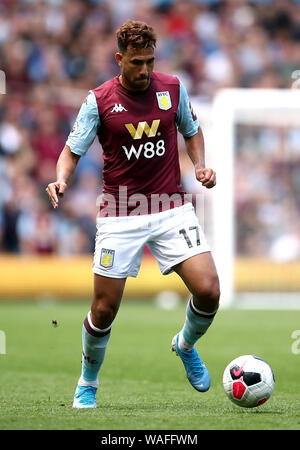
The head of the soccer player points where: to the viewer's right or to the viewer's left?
to the viewer's right

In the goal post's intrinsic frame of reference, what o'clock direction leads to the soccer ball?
The soccer ball is roughly at 12 o'clock from the goal post.

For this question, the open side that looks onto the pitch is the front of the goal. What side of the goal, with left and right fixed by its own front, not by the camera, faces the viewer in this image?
front

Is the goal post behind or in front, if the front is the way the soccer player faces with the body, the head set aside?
behind

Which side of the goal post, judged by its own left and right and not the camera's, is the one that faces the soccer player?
front

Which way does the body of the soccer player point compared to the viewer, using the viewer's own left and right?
facing the viewer

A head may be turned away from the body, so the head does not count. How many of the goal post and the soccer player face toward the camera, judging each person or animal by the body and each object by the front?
2
